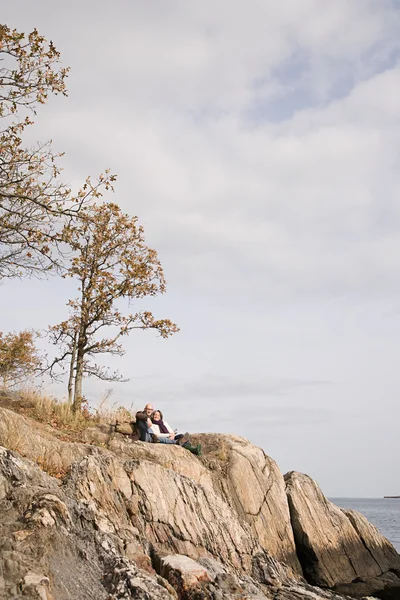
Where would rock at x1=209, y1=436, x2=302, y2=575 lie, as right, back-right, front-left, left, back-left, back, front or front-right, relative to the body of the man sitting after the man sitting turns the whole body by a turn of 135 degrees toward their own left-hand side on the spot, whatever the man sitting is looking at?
right

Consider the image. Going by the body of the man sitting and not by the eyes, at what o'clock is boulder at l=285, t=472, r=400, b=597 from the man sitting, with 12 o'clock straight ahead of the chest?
The boulder is roughly at 10 o'clock from the man sitting.

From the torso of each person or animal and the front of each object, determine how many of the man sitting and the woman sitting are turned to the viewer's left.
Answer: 0

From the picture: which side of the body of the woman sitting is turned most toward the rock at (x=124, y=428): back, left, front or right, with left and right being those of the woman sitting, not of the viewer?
right

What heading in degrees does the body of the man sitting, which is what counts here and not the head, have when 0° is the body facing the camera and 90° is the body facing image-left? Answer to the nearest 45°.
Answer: approximately 315°

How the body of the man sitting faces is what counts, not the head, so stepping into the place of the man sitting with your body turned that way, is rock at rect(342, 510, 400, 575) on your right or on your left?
on your left

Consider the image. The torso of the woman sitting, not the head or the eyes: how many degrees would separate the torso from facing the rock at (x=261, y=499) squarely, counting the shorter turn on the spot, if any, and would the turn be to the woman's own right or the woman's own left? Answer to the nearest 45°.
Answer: approximately 45° to the woman's own left

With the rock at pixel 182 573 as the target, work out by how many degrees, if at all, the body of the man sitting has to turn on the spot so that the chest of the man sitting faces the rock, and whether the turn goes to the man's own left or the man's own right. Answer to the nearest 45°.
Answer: approximately 45° to the man's own right
